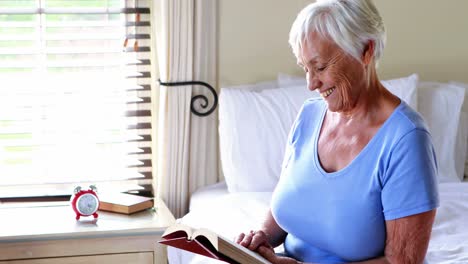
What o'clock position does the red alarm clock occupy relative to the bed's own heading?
The red alarm clock is roughly at 4 o'clock from the bed.

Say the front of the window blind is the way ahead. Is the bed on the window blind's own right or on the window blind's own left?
on the window blind's own left

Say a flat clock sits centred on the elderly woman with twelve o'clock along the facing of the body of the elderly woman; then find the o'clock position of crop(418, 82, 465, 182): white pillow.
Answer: The white pillow is roughly at 5 o'clock from the elderly woman.

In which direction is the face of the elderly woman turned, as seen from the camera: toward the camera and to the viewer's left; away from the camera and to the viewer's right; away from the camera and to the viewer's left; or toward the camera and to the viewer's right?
toward the camera and to the viewer's left

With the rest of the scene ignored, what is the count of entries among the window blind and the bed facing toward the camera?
2

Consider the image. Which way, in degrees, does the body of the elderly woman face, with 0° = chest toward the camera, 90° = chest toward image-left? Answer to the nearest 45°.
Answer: approximately 45°

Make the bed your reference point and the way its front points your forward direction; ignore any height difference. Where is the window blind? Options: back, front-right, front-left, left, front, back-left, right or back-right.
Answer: right

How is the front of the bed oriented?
toward the camera

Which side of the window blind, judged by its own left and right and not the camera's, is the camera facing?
front

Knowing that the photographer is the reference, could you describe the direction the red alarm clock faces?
facing the viewer and to the right of the viewer
